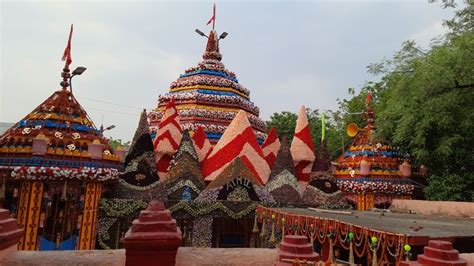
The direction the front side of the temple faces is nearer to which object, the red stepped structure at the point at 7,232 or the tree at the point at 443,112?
the red stepped structure

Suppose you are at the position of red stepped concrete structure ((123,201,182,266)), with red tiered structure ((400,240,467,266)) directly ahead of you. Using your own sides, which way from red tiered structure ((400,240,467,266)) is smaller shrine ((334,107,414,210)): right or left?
left

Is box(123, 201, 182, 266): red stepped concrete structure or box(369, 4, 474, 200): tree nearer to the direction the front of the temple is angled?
the red stepped concrete structure

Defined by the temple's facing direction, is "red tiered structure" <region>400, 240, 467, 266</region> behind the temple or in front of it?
in front

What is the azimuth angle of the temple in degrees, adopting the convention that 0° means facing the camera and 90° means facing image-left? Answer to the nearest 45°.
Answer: approximately 0°

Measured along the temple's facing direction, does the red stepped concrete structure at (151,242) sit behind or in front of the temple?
in front

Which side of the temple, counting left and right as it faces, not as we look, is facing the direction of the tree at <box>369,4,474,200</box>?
left

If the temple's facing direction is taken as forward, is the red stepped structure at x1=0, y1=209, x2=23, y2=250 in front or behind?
in front
